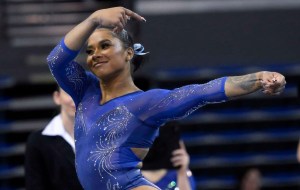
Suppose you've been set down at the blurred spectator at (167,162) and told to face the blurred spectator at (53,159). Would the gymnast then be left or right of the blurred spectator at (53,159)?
left

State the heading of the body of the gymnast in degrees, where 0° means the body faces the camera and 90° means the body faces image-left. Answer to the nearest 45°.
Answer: approximately 45°

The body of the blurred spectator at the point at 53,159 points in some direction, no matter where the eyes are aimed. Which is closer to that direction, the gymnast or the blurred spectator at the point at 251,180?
the gymnast

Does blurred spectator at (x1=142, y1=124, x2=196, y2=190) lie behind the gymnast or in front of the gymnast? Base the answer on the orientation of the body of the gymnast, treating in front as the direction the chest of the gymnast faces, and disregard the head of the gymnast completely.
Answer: behind

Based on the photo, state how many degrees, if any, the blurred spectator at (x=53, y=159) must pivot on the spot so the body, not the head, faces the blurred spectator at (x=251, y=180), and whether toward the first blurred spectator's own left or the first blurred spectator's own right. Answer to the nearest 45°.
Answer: approximately 90° to the first blurred spectator's own left

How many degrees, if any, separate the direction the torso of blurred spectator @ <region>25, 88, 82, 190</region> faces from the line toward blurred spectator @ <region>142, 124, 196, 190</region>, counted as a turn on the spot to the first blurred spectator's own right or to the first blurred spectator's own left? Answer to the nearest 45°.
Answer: approximately 45° to the first blurred spectator's own left
